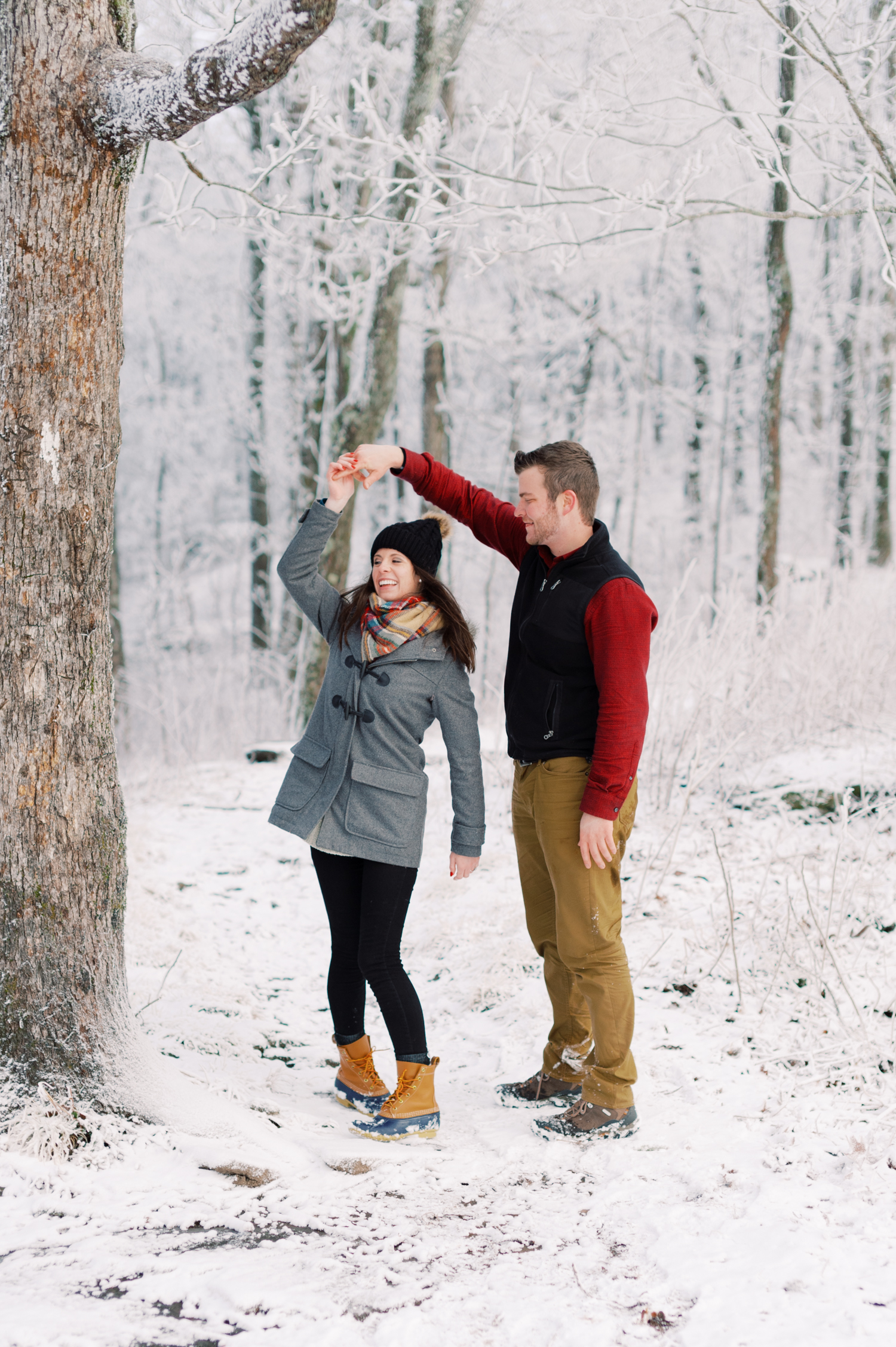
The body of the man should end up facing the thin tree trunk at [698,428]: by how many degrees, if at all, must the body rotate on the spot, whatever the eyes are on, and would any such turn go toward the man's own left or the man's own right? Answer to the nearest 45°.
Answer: approximately 135° to the man's own right

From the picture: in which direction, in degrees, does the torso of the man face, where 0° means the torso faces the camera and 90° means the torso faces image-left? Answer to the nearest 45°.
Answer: approximately 45°

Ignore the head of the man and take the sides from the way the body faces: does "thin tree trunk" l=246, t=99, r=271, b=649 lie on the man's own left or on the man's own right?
on the man's own right

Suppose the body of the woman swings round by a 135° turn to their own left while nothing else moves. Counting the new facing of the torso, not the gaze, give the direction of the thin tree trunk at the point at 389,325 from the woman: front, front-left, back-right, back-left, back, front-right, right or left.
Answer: left

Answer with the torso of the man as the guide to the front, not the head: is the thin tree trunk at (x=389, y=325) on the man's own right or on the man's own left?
on the man's own right

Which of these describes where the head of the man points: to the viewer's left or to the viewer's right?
to the viewer's left

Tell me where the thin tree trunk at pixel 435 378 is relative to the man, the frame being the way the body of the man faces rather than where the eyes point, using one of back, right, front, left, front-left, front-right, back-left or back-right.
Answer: back-right
